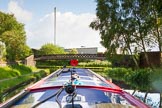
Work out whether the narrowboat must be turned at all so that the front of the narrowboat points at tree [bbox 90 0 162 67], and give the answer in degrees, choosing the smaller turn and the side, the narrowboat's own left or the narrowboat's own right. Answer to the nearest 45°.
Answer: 0° — it already faces it

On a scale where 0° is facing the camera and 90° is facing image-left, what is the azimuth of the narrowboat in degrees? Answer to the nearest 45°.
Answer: approximately 180°
